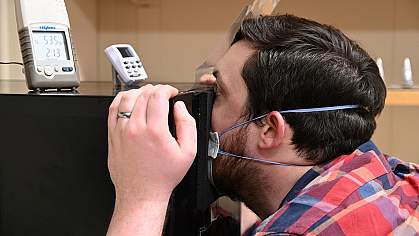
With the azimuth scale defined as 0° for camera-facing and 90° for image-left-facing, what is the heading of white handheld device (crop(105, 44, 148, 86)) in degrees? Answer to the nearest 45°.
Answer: approximately 315°

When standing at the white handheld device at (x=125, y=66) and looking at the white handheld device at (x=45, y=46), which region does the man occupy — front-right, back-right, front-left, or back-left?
back-left
